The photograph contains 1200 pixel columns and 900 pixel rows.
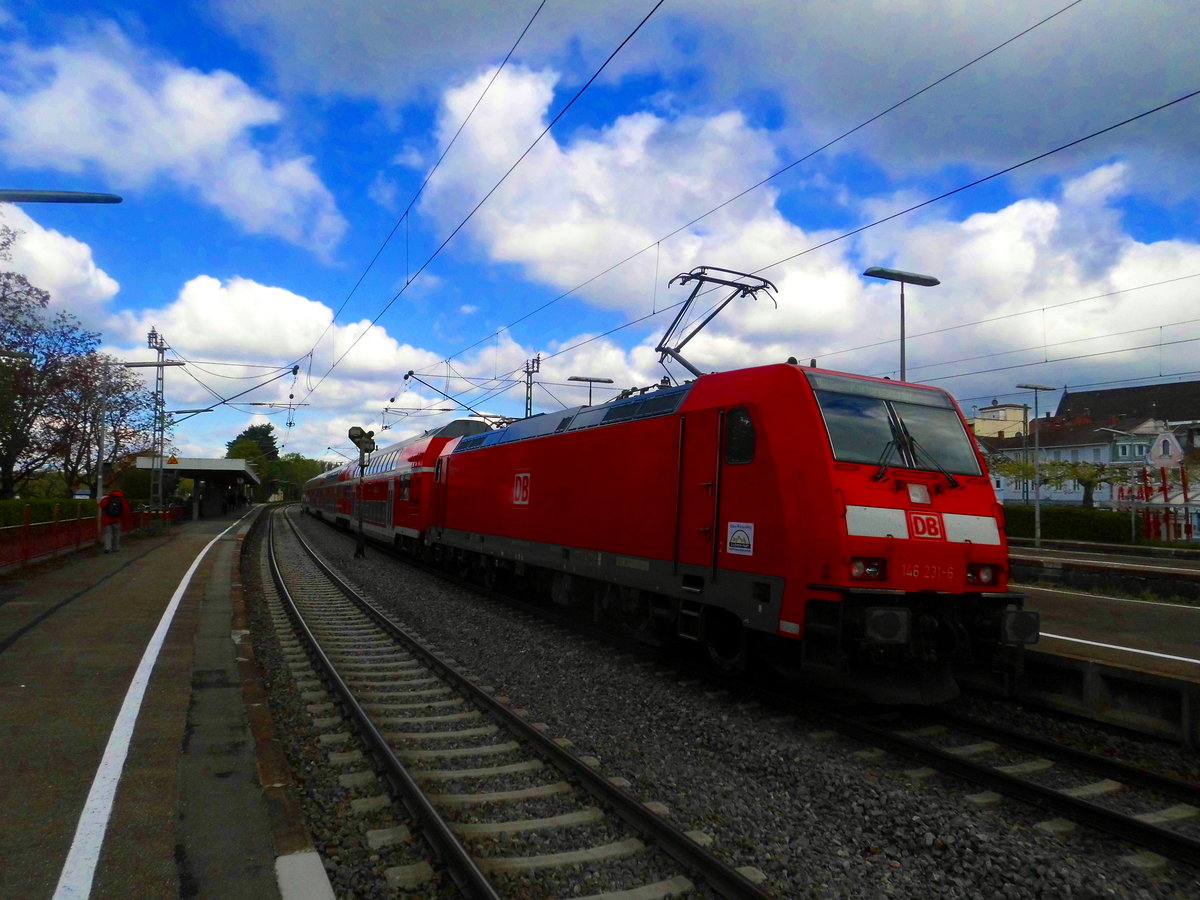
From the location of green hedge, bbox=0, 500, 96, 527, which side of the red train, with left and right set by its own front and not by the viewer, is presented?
back

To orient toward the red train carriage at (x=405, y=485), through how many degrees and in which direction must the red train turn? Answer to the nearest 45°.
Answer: approximately 180°

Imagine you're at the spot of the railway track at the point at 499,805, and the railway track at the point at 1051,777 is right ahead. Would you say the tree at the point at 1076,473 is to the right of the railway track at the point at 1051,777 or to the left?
left

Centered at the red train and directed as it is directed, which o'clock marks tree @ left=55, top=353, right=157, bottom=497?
The tree is roughly at 6 o'clock from the red train.

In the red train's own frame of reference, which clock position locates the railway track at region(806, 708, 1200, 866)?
The railway track is roughly at 12 o'clock from the red train.

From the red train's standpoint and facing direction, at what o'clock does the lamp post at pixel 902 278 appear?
The lamp post is roughly at 8 o'clock from the red train.

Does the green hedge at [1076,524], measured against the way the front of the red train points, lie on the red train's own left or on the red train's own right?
on the red train's own left

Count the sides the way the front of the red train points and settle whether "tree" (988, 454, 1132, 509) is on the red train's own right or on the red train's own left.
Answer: on the red train's own left

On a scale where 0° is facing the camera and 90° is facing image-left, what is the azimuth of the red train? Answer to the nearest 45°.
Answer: approximately 315°

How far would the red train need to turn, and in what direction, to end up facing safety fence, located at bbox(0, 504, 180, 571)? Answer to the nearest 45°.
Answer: approximately 180°

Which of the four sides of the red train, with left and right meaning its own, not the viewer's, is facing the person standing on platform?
back
